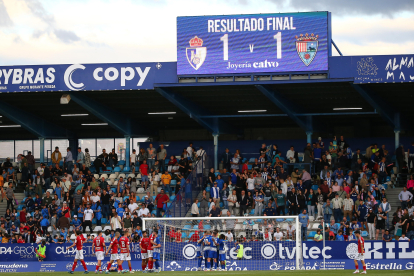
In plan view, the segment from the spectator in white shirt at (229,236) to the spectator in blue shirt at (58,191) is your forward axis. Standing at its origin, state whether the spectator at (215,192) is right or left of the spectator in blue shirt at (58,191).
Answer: right

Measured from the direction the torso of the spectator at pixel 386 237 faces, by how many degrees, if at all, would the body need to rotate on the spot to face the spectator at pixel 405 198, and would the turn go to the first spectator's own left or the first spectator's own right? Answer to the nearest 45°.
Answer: approximately 180°

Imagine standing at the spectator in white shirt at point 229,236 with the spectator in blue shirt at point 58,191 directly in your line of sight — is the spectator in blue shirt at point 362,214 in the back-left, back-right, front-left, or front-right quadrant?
back-right

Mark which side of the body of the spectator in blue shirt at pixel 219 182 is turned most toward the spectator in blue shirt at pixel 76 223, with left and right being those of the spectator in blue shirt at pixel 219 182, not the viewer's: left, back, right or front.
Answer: right

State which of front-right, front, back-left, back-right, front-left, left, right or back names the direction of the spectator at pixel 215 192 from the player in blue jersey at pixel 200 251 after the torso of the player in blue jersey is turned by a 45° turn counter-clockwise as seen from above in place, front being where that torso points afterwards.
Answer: front-left

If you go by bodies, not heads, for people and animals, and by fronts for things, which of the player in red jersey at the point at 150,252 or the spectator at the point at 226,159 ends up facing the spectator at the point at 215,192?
the spectator at the point at 226,159

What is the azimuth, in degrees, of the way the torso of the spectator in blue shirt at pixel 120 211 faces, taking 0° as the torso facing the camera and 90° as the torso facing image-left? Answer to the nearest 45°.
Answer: approximately 0°

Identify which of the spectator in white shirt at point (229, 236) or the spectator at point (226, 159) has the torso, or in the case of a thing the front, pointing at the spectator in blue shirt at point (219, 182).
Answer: the spectator

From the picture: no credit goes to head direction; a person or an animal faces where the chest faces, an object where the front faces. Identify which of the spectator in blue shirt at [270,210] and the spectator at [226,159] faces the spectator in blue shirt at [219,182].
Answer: the spectator
